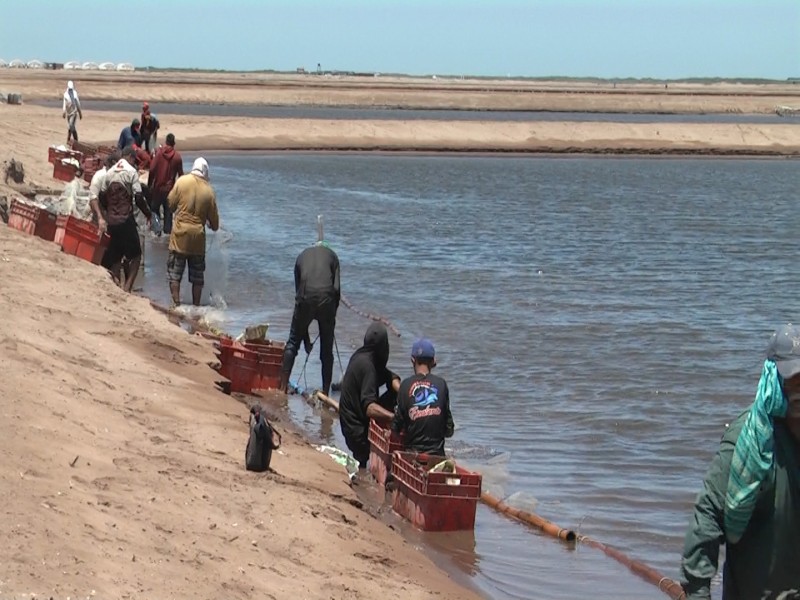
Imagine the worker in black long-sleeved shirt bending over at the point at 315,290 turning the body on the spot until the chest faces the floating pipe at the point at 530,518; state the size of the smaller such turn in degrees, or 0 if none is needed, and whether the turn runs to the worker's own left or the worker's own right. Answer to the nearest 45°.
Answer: approximately 135° to the worker's own right

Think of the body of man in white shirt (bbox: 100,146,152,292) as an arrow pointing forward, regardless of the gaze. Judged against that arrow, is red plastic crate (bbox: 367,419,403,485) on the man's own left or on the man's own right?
on the man's own right

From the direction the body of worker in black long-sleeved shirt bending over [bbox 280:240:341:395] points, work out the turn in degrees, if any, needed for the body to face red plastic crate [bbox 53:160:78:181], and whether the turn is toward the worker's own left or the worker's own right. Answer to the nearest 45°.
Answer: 0° — they already face it

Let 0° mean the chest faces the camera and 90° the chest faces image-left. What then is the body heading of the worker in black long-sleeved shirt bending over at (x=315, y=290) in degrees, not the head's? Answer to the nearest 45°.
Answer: approximately 180°

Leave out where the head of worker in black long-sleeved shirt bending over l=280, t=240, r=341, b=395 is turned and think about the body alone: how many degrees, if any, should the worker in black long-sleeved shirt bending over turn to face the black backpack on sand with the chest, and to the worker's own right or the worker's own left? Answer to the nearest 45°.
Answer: approximately 180°

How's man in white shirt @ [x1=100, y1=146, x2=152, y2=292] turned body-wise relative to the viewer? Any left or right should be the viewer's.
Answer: facing away from the viewer and to the right of the viewer

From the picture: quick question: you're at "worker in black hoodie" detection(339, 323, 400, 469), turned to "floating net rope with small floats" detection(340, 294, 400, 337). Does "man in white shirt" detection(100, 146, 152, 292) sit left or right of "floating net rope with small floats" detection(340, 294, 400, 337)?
left

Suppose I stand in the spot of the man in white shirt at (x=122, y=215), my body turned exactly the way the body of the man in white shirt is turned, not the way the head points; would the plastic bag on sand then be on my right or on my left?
on my right
